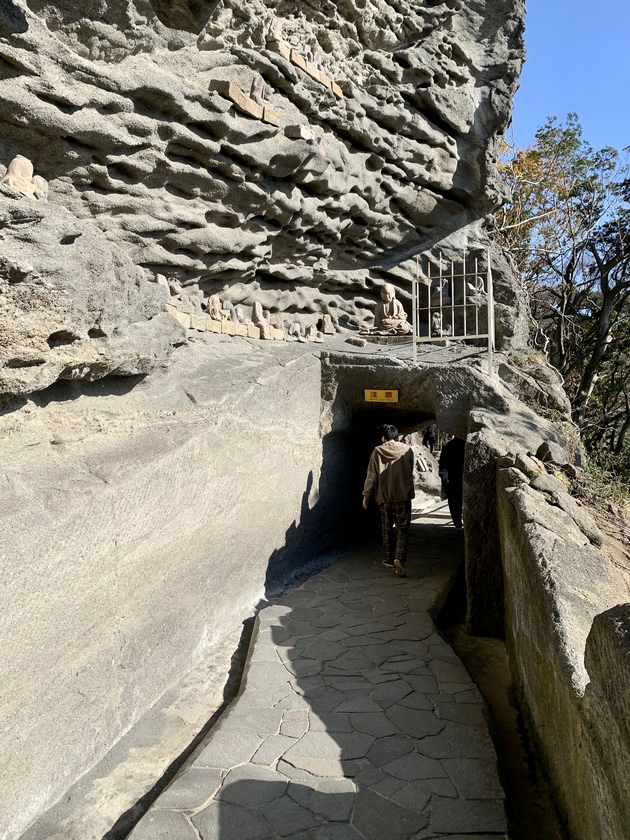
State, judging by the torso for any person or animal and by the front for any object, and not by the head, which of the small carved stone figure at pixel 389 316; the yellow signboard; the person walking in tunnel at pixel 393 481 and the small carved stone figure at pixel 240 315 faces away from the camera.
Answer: the person walking in tunnel

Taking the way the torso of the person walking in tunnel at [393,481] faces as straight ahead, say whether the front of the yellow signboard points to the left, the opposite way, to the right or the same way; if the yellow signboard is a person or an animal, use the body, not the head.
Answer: the opposite way

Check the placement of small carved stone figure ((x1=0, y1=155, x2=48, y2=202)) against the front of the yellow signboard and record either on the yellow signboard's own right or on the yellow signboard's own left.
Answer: on the yellow signboard's own right

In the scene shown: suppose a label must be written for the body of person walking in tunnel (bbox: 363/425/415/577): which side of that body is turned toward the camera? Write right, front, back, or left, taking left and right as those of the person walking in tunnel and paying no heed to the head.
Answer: back

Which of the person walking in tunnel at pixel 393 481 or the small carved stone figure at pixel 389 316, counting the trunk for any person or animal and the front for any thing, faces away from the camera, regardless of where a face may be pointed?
the person walking in tunnel

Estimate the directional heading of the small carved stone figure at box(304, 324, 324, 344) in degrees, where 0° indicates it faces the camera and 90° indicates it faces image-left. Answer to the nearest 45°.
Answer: approximately 315°

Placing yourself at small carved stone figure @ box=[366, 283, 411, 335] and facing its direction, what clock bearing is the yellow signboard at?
The yellow signboard is roughly at 12 o'clock from the small carved stone figure.

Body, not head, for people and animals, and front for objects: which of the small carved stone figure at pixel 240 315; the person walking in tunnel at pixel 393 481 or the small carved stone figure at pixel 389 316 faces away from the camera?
the person walking in tunnel

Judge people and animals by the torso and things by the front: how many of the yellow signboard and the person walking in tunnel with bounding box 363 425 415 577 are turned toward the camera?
1

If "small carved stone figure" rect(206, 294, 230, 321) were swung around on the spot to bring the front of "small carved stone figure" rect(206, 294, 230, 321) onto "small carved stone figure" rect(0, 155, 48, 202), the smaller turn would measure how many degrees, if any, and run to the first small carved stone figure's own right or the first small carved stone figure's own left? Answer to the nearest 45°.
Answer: approximately 90° to the first small carved stone figure's own right

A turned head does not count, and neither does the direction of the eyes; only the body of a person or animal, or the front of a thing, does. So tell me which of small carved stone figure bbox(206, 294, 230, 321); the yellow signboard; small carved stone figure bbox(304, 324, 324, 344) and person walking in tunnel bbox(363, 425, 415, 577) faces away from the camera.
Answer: the person walking in tunnel

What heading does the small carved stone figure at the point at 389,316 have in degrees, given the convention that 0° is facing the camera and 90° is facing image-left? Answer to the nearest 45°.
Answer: approximately 0°

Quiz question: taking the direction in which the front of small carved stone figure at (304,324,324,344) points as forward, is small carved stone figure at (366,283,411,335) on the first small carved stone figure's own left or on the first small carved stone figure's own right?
on the first small carved stone figure's own left

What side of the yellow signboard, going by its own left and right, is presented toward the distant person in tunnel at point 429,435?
back
